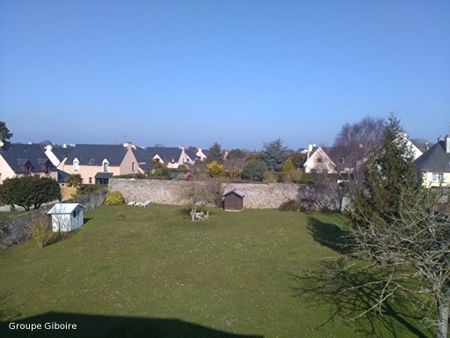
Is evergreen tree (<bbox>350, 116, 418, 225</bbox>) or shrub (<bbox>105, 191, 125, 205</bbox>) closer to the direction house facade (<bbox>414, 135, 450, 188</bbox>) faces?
the evergreen tree

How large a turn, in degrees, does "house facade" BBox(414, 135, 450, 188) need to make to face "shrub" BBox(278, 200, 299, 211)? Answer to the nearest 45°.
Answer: approximately 45° to its right

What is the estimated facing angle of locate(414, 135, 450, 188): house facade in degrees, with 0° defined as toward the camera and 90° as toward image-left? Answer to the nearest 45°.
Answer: approximately 0°

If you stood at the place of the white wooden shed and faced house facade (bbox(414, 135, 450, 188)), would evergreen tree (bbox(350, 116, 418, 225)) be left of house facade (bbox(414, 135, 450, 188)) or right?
right

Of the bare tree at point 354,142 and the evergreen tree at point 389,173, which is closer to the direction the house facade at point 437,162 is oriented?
the evergreen tree

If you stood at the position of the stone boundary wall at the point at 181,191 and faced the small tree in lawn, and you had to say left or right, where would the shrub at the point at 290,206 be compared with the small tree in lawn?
left

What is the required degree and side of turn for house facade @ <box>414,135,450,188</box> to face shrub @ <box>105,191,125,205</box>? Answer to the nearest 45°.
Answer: approximately 45° to its right

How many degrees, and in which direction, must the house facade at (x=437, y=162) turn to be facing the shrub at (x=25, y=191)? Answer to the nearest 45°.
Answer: approximately 45° to its right

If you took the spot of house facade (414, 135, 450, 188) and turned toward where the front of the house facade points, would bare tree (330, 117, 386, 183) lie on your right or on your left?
on your right

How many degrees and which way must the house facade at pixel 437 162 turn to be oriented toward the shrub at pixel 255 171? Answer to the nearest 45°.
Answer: approximately 90° to its right

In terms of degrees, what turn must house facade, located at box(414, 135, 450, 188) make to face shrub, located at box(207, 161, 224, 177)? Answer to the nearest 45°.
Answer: approximately 90° to its right

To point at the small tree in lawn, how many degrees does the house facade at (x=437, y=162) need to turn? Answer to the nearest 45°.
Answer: approximately 45° to its right

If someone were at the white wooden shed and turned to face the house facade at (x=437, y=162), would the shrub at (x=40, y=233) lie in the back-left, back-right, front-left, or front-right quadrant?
back-right
